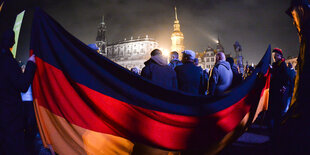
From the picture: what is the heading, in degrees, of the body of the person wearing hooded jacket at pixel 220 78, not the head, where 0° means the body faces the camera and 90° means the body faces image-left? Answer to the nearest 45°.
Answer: approximately 135°

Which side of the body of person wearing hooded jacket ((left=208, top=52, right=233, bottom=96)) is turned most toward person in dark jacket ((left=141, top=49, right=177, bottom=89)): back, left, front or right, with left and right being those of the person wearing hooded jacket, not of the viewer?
left
